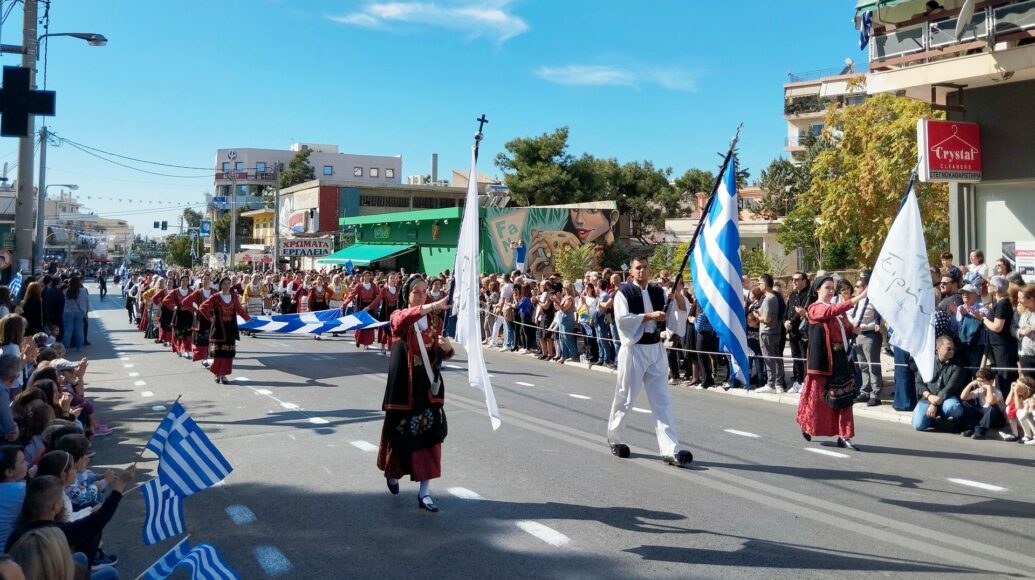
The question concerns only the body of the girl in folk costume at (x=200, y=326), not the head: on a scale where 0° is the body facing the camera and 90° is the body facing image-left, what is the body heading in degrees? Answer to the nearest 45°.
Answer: approximately 315°

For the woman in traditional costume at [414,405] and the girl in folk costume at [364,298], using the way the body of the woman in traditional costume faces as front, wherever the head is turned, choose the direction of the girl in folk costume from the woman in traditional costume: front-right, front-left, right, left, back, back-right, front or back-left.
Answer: back-left

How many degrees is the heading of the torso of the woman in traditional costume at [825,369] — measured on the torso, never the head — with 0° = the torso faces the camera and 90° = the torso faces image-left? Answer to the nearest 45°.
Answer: approximately 315°

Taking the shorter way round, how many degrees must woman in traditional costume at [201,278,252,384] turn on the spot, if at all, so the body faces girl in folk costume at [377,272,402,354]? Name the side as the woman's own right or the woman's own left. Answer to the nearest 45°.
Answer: approximately 90° to the woman's own left

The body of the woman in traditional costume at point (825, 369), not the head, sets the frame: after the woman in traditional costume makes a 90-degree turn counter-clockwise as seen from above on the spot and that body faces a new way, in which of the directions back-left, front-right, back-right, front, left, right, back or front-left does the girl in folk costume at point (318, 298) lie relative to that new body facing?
left

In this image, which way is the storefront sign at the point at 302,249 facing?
toward the camera

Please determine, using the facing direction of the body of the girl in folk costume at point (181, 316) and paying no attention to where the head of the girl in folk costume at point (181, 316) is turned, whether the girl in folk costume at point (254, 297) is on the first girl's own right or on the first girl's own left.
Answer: on the first girl's own left

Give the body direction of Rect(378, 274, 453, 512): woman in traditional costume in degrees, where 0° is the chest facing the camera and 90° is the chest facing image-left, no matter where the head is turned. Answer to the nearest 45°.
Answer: approximately 315°

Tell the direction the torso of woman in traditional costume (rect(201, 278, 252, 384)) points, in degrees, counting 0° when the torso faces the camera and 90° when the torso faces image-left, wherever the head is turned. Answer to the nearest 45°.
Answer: approximately 315°

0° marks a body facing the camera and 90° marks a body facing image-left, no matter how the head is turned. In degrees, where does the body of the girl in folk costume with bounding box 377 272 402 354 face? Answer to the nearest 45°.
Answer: approximately 315°
